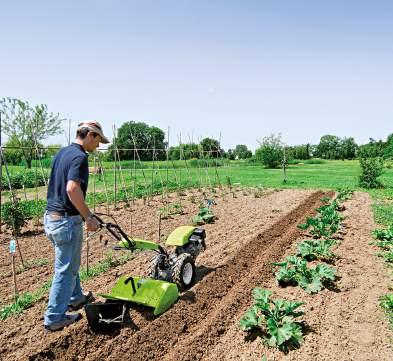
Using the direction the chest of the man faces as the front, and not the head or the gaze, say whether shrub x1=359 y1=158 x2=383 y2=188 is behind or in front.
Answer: in front

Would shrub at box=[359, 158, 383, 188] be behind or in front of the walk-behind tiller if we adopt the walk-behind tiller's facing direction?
in front

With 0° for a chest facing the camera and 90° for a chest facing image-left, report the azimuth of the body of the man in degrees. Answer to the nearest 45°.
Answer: approximately 225°

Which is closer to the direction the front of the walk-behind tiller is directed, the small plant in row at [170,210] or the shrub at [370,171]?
the shrub

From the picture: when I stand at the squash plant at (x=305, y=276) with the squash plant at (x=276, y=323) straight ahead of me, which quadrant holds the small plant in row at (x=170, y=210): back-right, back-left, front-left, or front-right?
back-right

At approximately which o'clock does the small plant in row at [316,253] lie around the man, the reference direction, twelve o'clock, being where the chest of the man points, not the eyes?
The small plant in row is roughly at 1 o'clock from the man.

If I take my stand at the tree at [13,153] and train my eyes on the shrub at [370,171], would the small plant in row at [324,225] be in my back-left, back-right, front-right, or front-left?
front-right

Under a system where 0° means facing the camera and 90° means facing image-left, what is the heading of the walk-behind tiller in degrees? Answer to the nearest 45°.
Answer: approximately 225°

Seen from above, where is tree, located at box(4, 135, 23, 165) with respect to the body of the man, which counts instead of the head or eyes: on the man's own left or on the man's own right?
on the man's own left

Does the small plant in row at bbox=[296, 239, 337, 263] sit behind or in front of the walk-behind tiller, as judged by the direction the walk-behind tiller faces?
in front

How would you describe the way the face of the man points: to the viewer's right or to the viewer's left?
to the viewer's right

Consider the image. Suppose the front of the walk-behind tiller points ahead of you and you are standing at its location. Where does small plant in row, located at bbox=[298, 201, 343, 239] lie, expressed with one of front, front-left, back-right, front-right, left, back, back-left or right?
front

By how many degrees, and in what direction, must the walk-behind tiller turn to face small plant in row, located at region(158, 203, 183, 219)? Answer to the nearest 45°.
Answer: approximately 45° to its left
